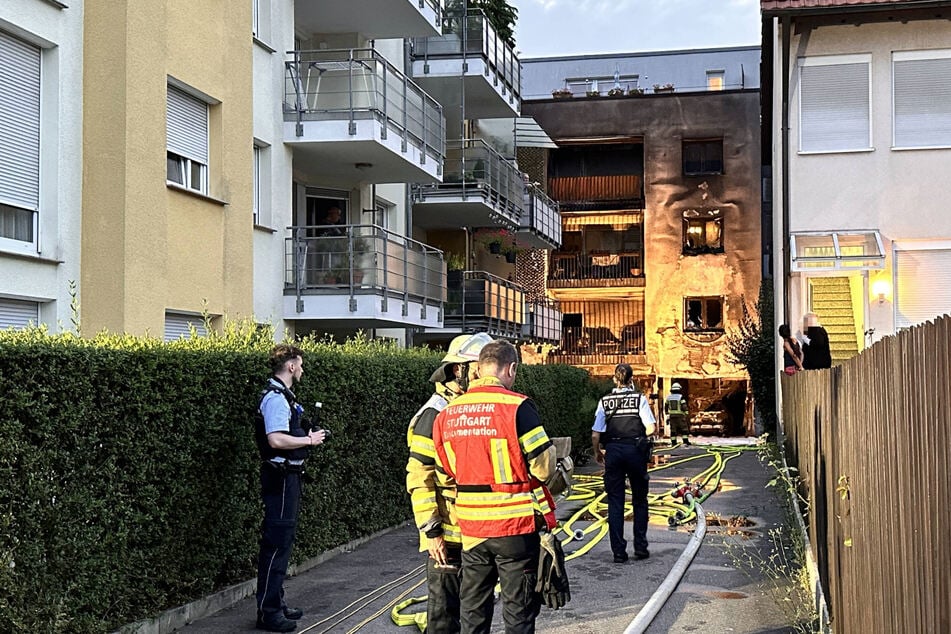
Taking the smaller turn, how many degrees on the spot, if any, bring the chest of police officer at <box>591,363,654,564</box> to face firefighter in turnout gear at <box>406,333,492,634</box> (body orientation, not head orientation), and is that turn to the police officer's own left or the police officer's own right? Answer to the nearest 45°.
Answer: approximately 180°

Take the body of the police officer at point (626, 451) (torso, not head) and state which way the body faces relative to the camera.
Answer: away from the camera

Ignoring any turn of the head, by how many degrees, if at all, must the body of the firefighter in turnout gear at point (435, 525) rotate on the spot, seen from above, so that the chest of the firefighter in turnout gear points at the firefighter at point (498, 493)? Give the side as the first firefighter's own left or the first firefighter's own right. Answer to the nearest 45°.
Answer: approximately 45° to the first firefighter's own right

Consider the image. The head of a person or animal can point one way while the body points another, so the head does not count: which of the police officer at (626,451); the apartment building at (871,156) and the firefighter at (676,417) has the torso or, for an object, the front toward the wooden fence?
the apartment building

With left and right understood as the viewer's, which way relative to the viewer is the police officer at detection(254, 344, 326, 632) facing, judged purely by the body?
facing to the right of the viewer

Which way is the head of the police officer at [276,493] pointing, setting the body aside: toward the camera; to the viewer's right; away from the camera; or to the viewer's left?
to the viewer's right

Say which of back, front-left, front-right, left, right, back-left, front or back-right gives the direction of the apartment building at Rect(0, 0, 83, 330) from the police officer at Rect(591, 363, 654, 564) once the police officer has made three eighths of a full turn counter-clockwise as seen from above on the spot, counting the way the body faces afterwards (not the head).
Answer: front-right
